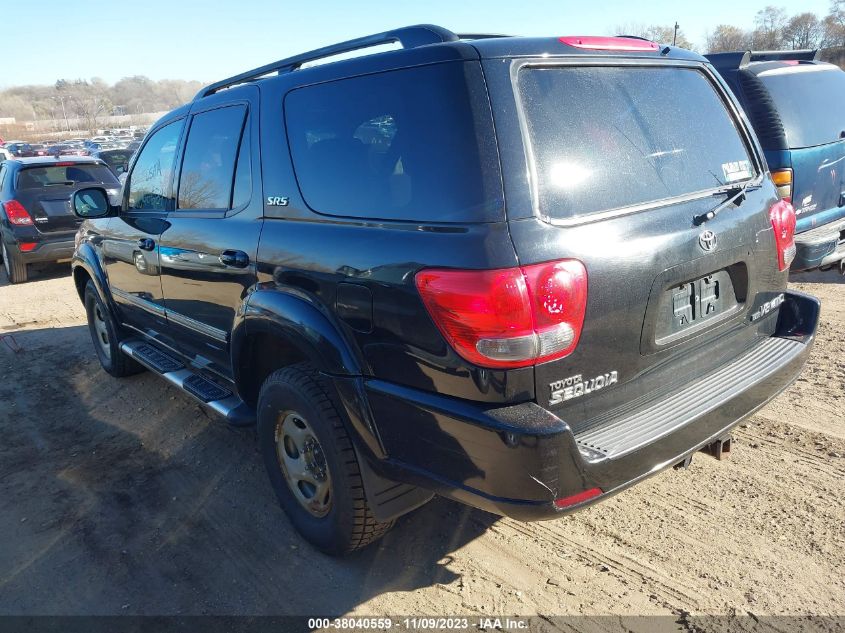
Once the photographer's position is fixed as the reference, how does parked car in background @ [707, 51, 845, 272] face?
facing away from the viewer and to the left of the viewer

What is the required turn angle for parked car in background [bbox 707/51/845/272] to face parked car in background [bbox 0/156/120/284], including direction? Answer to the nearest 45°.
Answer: approximately 45° to its left

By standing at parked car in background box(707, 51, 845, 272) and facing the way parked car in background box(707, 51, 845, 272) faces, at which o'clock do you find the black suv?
The black suv is roughly at 8 o'clock from the parked car in background.

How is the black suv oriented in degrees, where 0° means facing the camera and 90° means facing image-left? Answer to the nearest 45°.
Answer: approximately 135°

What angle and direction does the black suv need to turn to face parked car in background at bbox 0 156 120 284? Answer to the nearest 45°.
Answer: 0° — it already faces it

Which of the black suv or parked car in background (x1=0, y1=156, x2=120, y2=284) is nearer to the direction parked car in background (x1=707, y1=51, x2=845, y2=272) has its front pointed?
the parked car in background
